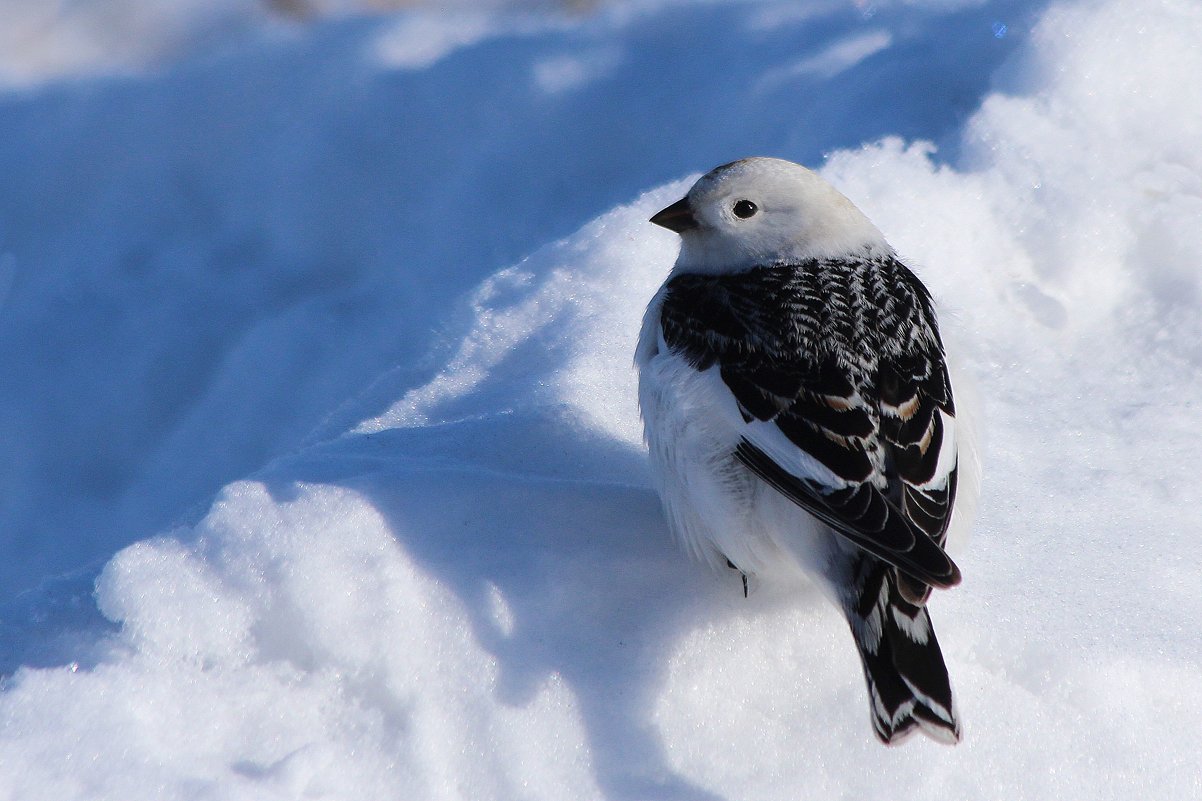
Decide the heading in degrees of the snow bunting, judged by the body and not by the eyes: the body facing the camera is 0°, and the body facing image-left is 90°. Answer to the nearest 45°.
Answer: approximately 135°
